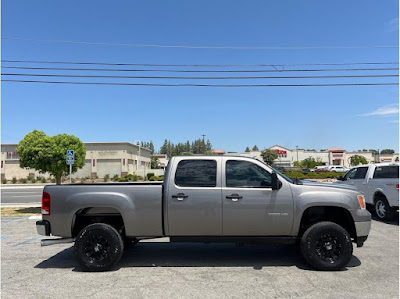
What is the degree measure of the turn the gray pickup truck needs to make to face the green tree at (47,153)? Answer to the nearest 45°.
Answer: approximately 135° to its left

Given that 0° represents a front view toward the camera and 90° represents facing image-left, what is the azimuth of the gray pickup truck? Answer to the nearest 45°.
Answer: approximately 270°

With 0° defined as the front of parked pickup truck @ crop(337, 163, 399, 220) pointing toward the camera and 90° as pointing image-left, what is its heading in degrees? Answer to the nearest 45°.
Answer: approximately 135°

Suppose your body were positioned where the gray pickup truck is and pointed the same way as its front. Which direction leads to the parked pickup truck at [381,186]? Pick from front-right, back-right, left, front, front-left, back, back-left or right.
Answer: front-left

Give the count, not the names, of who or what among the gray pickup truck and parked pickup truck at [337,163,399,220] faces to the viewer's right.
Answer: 1
